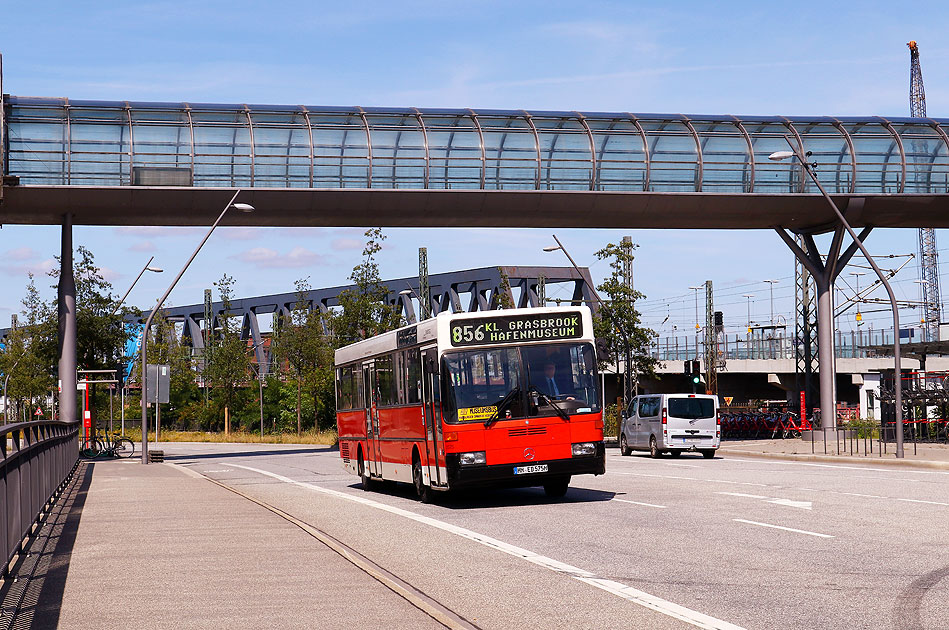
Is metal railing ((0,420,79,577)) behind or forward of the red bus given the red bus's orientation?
forward

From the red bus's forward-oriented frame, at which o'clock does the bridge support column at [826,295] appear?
The bridge support column is roughly at 7 o'clock from the red bus.

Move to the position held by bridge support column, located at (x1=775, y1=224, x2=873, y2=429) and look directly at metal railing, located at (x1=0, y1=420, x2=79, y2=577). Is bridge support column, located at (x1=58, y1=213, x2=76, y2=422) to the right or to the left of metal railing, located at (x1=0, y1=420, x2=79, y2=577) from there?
right

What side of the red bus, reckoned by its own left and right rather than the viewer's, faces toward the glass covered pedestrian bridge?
back

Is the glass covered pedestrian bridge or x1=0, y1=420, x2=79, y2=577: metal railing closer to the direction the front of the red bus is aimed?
the metal railing

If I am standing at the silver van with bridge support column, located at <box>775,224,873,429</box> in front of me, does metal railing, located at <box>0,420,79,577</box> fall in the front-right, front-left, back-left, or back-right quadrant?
back-right

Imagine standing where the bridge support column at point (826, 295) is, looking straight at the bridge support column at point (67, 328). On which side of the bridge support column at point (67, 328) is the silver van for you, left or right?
left

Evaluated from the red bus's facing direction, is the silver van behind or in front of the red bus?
behind

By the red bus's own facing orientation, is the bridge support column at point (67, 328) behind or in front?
behind

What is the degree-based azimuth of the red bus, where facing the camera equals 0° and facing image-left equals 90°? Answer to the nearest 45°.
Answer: approximately 0°
